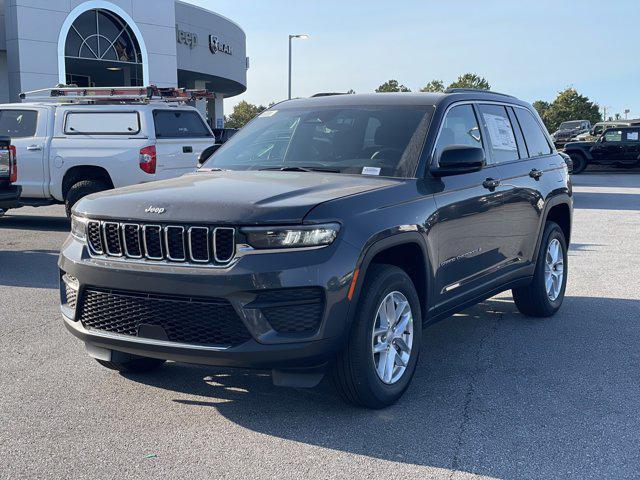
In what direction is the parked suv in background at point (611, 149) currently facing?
to the viewer's left

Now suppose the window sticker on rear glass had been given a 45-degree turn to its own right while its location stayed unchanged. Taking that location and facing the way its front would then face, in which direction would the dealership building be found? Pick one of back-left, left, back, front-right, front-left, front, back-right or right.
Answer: back-right

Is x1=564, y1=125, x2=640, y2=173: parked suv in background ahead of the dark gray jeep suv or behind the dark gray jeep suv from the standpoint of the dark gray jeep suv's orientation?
behind

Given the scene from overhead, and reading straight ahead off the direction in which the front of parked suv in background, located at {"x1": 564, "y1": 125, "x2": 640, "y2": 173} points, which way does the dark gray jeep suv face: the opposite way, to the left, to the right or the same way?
to the left

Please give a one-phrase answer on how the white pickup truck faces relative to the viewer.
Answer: facing away from the viewer and to the left of the viewer

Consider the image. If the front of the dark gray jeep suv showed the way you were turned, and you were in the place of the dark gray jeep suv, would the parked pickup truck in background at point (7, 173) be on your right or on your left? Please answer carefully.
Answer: on your right

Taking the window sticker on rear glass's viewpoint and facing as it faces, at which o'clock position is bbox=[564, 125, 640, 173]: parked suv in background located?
The parked suv in background is roughly at 8 o'clock from the window sticker on rear glass.

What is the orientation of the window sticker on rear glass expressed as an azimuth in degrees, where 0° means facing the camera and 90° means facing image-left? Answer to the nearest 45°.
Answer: approximately 315°

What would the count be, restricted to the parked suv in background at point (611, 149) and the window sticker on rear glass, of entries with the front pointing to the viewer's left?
1

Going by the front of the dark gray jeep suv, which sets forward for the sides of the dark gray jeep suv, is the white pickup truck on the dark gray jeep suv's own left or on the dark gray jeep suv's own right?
on the dark gray jeep suv's own right

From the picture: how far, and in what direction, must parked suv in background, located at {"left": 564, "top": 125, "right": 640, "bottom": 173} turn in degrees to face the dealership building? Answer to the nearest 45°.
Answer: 0° — it already faces it

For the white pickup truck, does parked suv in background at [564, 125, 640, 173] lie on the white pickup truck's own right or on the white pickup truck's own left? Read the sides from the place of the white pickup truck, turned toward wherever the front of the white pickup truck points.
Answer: on the white pickup truck's own right

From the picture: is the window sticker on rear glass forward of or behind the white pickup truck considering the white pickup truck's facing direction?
behind
